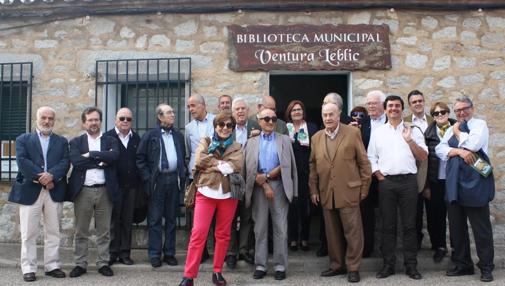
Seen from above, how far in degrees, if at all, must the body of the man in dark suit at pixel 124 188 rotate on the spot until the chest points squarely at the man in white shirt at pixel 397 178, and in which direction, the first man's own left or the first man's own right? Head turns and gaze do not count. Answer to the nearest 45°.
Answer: approximately 45° to the first man's own left

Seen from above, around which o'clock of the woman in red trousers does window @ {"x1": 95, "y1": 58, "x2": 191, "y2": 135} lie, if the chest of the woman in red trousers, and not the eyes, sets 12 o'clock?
The window is roughly at 5 o'clock from the woman in red trousers.

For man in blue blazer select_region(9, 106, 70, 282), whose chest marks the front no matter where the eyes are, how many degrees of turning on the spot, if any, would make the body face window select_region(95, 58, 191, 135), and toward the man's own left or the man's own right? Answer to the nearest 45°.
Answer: approximately 135° to the man's own left

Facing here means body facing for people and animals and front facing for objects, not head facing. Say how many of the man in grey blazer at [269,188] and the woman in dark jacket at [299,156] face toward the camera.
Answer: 2

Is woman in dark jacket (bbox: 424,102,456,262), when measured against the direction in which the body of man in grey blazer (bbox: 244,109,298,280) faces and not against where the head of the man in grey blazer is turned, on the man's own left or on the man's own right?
on the man's own left

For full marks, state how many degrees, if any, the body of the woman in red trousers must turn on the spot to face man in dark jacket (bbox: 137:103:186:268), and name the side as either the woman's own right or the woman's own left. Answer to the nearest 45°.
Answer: approximately 135° to the woman's own right

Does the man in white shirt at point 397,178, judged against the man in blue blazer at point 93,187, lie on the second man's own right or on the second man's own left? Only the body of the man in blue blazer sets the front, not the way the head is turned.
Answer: on the second man's own left
